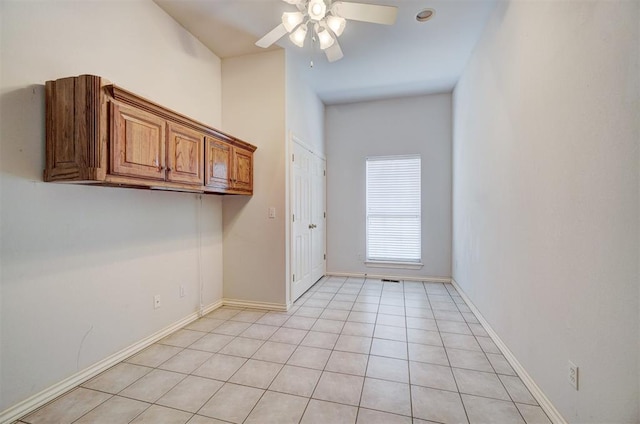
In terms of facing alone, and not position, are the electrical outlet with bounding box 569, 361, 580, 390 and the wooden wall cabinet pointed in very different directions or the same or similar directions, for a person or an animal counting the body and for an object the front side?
very different directions

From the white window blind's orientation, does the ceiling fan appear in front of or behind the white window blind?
in front

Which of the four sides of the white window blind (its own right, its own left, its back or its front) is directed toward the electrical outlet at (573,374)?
front

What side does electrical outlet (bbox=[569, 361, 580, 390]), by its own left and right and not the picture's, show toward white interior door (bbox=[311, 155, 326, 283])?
right

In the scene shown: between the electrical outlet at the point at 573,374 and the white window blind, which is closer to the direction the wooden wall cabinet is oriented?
the electrical outlet

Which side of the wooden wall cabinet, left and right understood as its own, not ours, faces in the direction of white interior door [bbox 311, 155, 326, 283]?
left

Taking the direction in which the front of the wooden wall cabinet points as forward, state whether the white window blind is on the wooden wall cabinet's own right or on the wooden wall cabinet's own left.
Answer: on the wooden wall cabinet's own left

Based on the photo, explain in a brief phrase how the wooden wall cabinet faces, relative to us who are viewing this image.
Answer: facing the viewer and to the right of the viewer

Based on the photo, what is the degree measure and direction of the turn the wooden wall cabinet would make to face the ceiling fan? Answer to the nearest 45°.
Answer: approximately 45° to its left

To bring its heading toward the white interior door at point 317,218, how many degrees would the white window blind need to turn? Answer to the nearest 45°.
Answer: approximately 45° to its right

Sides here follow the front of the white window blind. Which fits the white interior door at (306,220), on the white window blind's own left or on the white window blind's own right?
on the white window blind's own right

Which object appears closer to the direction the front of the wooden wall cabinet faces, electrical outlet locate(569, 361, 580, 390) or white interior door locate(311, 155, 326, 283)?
the electrical outlet

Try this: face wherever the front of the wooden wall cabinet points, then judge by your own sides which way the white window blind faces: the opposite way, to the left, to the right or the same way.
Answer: to the right

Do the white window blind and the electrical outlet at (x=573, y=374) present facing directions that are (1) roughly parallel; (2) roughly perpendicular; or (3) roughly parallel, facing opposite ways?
roughly perpendicular
